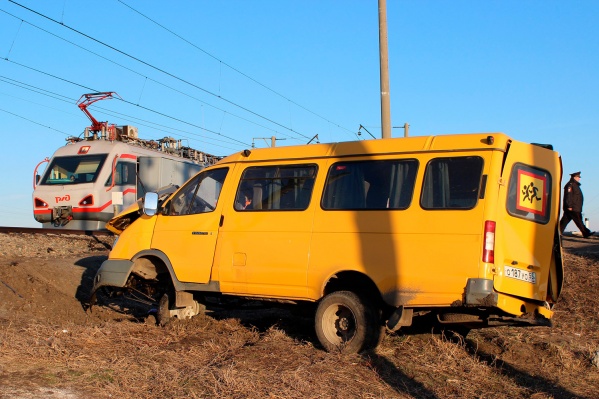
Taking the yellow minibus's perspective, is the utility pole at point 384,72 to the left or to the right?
on its right

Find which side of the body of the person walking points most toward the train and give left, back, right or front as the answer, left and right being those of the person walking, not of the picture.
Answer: back

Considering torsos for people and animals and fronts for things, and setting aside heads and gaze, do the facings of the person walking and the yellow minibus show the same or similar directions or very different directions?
very different directions

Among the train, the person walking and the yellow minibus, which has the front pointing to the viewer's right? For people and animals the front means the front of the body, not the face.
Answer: the person walking

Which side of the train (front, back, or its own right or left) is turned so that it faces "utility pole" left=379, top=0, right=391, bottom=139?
left

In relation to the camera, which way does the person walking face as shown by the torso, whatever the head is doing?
to the viewer's right

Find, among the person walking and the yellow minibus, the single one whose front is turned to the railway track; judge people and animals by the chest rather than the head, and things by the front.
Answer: the yellow minibus

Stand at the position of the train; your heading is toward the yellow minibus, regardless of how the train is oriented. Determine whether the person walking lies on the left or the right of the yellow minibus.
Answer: left

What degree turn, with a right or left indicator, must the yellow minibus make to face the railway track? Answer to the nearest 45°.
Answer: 0° — it already faces it

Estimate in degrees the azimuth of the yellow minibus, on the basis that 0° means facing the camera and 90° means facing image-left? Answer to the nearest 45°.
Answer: approximately 135°

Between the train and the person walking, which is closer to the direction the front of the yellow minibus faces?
the train

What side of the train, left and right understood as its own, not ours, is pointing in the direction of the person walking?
left

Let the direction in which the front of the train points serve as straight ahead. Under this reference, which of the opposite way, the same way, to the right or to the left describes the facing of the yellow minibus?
to the right
